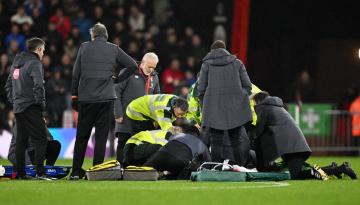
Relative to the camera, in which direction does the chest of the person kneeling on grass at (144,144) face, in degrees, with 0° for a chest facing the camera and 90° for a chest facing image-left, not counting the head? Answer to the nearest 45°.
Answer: approximately 270°

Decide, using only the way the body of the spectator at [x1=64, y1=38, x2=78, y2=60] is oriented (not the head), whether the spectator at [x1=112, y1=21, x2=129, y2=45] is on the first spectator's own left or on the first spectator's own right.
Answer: on the first spectator's own left

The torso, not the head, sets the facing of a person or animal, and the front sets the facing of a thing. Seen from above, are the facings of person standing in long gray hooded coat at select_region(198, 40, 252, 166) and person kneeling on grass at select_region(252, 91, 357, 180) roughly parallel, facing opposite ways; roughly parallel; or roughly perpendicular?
roughly perpendicular

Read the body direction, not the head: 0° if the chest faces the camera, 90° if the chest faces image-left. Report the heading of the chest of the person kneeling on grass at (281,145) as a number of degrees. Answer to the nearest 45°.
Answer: approximately 90°

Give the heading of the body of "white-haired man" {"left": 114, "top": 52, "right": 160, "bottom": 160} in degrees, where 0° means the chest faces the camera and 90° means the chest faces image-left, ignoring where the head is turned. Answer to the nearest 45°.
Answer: approximately 315°

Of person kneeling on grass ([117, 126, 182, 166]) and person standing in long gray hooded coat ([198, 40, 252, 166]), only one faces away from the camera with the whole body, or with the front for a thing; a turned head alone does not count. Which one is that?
the person standing in long gray hooded coat

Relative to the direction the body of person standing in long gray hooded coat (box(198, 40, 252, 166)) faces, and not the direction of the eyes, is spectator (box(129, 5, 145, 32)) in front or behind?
in front

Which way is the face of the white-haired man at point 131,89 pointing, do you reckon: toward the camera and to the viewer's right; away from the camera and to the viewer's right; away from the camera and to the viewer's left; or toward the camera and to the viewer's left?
toward the camera and to the viewer's right

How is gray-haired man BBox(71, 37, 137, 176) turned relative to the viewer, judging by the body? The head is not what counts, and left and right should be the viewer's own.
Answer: facing away from the viewer

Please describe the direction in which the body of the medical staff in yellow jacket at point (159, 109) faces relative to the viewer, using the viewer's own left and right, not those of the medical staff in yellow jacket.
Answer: facing to the right of the viewer
